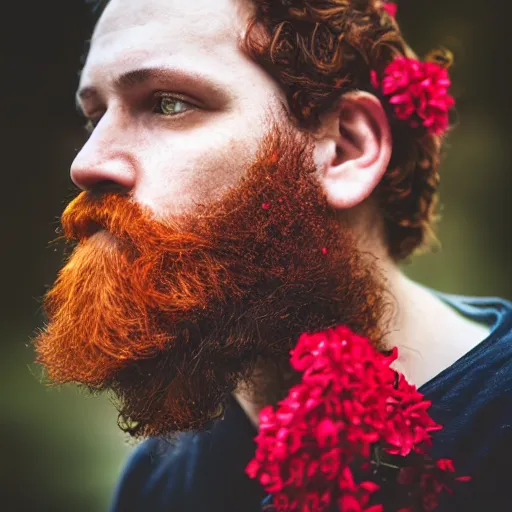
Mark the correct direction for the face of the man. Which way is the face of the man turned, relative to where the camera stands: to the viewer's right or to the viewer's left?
to the viewer's left

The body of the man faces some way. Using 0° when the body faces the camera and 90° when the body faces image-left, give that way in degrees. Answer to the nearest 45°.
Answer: approximately 45°
